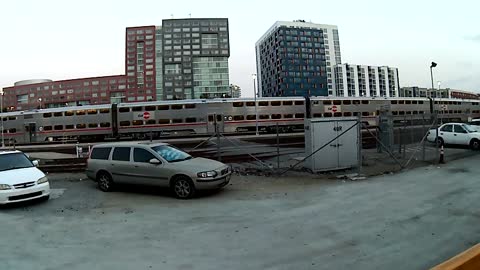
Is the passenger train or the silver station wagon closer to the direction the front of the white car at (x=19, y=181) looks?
the silver station wagon

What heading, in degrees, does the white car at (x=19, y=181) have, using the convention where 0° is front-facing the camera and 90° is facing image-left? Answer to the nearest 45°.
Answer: approximately 315°

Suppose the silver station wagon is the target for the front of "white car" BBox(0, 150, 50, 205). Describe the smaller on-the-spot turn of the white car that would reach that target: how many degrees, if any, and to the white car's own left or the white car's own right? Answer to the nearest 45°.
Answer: approximately 45° to the white car's own left

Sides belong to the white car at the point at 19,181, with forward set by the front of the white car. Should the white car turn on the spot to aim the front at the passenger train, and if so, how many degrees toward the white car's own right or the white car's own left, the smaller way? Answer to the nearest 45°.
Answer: approximately 135° to the white car's own left

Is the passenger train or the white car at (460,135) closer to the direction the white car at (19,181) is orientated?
the white car
